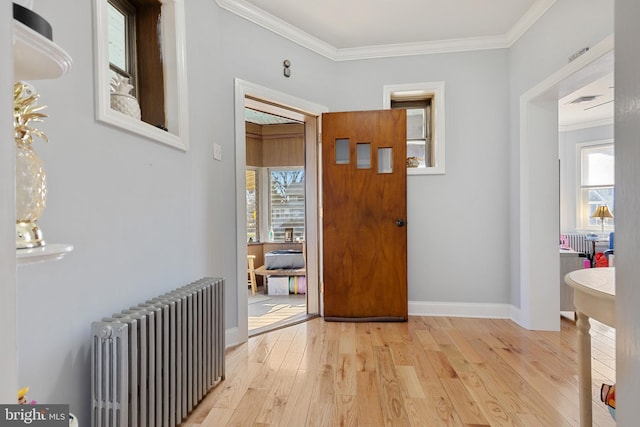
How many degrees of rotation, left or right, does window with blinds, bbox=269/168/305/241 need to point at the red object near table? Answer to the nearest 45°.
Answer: approximately 90° to its left

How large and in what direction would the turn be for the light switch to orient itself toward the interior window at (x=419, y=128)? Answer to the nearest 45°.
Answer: approximately 45° to its left

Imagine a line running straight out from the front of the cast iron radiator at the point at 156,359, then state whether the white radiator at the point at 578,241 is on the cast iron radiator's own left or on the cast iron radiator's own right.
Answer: on the cast iron radiator's own left

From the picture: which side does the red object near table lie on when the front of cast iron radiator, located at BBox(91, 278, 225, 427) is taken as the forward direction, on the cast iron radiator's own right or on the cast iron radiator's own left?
on the cast iron radiator's own left

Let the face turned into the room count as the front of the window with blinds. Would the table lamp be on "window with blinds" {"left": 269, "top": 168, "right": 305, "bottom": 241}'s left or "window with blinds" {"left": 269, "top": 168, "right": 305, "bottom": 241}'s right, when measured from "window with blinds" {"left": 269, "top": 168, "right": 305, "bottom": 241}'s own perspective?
on its left

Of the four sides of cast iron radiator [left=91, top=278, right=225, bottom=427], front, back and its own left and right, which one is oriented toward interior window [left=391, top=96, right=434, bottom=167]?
left

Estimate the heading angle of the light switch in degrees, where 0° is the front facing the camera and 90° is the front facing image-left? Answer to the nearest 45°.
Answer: approximately 315°
